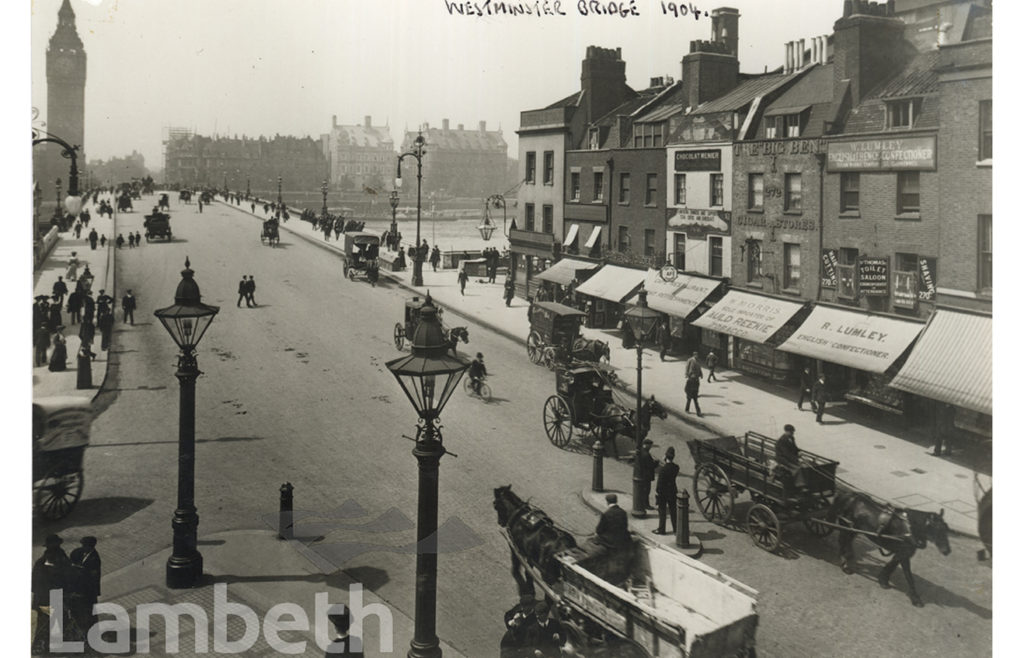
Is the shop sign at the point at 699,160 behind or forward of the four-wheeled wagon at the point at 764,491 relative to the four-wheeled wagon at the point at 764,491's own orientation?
behind

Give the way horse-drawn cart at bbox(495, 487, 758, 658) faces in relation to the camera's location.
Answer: facing away from the viewer and to the left of the viewer

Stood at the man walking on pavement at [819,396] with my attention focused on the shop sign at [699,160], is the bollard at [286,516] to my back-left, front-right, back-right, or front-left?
back-left

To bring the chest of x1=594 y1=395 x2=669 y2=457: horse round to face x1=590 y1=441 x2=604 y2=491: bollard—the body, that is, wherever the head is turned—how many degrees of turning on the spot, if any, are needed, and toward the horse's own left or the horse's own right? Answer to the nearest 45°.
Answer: approximately 90° to the horse's own right

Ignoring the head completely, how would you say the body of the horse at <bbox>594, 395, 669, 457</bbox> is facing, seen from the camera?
to the viewer's right

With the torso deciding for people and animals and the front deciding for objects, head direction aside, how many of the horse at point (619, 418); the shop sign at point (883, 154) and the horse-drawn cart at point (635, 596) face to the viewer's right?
1

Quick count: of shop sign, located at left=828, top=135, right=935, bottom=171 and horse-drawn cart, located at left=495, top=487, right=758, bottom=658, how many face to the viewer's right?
0

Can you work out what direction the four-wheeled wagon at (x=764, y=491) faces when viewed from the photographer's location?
facing the viewer and to the right of the viewer
